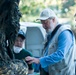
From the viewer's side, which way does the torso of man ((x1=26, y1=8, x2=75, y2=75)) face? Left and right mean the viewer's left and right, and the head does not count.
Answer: facing the viewer and to the left of the viewer

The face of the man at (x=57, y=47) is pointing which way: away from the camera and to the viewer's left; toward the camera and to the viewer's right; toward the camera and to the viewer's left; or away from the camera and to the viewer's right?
toward the camera and to the viewer's left

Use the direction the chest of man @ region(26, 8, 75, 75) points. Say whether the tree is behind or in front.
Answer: in front
